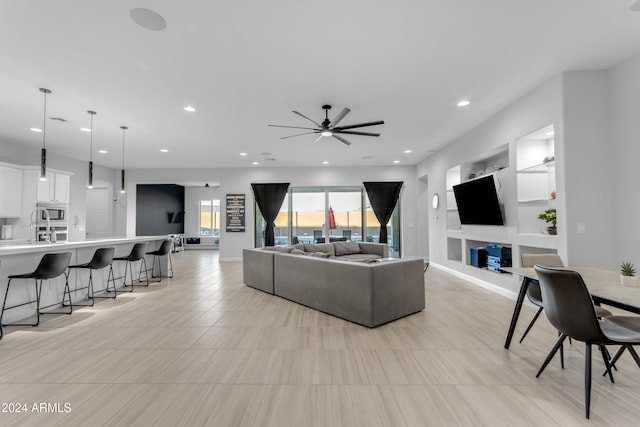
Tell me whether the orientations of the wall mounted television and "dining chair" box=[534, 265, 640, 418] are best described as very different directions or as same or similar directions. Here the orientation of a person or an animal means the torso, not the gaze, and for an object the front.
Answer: very different directions

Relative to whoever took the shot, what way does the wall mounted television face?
facing the viewer and to the left of the viewer

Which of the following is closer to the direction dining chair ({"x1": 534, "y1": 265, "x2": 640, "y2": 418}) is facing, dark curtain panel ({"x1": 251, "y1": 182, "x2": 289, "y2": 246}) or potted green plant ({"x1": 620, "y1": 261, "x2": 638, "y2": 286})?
the potted green plant

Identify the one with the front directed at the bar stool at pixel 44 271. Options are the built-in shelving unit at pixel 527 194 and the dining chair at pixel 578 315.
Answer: the built-in shelving unit

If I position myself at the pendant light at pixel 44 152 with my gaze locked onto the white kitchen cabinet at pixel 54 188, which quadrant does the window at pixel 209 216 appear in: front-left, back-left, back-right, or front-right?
front-right

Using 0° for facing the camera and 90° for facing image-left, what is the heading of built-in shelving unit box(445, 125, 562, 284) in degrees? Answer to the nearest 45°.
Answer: approximately 45°

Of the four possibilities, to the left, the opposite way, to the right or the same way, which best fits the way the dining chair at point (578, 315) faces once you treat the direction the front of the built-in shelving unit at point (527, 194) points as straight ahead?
the opposite way

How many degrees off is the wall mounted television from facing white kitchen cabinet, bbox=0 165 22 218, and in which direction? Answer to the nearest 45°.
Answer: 0° — it already faces it

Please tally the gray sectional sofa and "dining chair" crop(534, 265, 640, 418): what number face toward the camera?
0

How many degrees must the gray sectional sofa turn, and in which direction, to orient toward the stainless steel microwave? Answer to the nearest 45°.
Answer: approximately 135° to its left

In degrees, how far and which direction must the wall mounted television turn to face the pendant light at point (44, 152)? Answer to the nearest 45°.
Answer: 0° — it already faces it

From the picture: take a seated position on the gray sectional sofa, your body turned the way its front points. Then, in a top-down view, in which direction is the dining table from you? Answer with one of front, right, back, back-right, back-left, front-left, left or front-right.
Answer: right

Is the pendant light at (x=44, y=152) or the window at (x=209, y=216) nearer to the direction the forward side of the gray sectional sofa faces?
the window

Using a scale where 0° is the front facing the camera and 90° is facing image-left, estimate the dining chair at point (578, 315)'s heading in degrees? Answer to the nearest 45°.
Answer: approximately 225°

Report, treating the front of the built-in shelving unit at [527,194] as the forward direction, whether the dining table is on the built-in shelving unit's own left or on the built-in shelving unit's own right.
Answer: on the built-in shelving unit's own left

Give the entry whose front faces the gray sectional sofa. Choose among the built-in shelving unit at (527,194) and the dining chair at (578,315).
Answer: the built-in shelving unit

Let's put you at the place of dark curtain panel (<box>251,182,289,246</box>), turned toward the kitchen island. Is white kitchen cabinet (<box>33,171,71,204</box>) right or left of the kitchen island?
right

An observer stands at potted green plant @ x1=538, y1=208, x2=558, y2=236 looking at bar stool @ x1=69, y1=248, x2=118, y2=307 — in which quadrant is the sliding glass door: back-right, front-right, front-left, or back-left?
front-right
